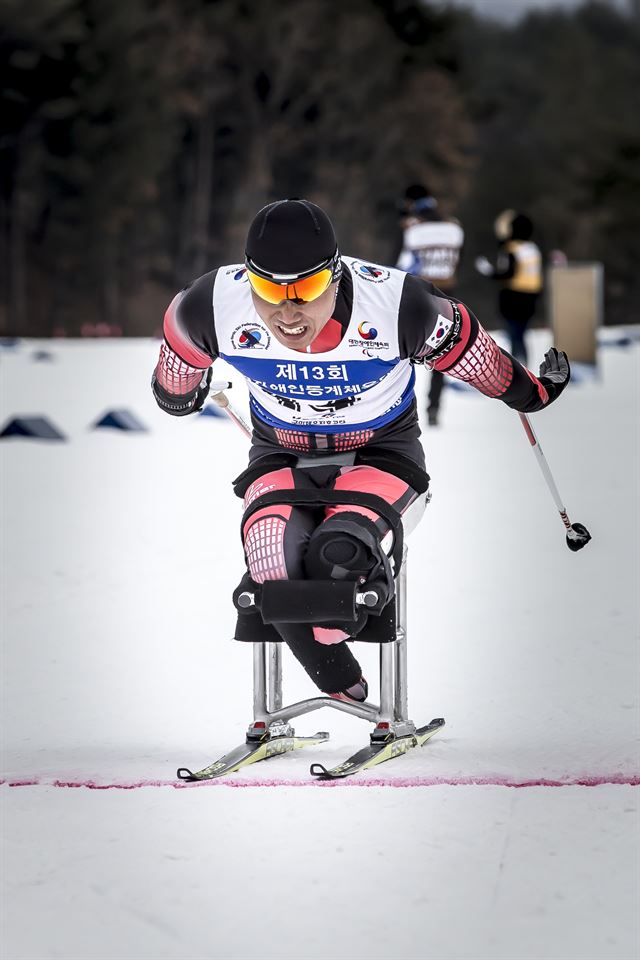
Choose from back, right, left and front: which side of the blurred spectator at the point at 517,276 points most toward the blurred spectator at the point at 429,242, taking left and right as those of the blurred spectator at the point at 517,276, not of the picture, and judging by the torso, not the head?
left
